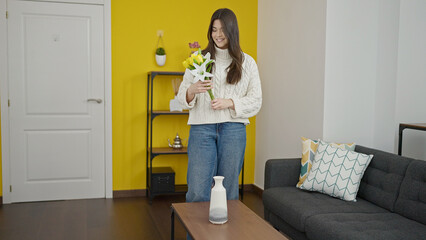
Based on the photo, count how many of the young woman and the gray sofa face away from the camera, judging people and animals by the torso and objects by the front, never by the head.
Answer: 0

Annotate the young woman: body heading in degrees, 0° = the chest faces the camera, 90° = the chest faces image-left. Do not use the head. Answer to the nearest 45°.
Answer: approximately 0°

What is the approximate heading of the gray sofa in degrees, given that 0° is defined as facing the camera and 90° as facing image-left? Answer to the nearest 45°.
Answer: approximately 45°

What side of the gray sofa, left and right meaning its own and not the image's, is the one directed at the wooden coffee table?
front
